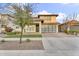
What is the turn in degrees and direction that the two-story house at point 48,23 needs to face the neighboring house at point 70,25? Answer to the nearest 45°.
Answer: approximately 90° to its left

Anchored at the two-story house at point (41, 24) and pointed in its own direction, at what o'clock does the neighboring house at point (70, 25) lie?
The neighboring house is roughly at 9 o'clock from the two-story house.

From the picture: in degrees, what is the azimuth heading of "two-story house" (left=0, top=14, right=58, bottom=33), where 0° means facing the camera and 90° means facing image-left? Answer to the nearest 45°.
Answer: approximately 0°

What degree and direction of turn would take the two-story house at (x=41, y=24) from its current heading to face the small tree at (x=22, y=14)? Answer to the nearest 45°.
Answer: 0° — it already faces it
